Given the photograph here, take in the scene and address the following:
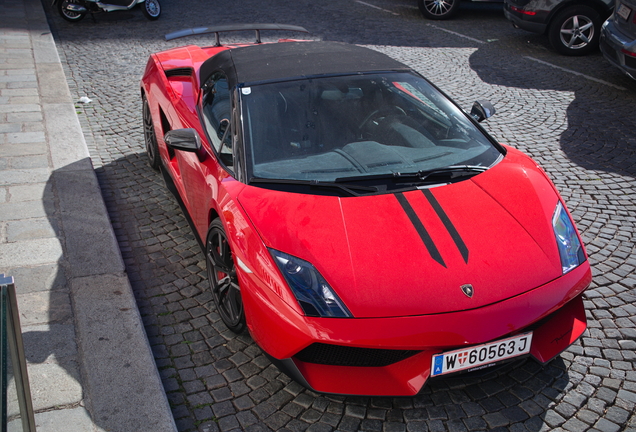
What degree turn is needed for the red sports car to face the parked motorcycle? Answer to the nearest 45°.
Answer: approximately 180°

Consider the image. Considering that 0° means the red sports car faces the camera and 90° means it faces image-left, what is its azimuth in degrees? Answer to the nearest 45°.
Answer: approximately 315°

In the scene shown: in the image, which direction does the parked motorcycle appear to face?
to the viewer's right

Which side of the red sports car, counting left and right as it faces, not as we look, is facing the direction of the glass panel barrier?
right

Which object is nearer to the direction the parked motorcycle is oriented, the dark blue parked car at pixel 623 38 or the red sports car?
the dark blue parked car

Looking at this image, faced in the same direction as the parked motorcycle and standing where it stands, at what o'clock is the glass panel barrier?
The glass panel barrier is roughly at 3 o'clock from the parked motorcycle.

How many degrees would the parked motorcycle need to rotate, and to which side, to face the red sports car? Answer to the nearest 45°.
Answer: approximately 90° to its right
